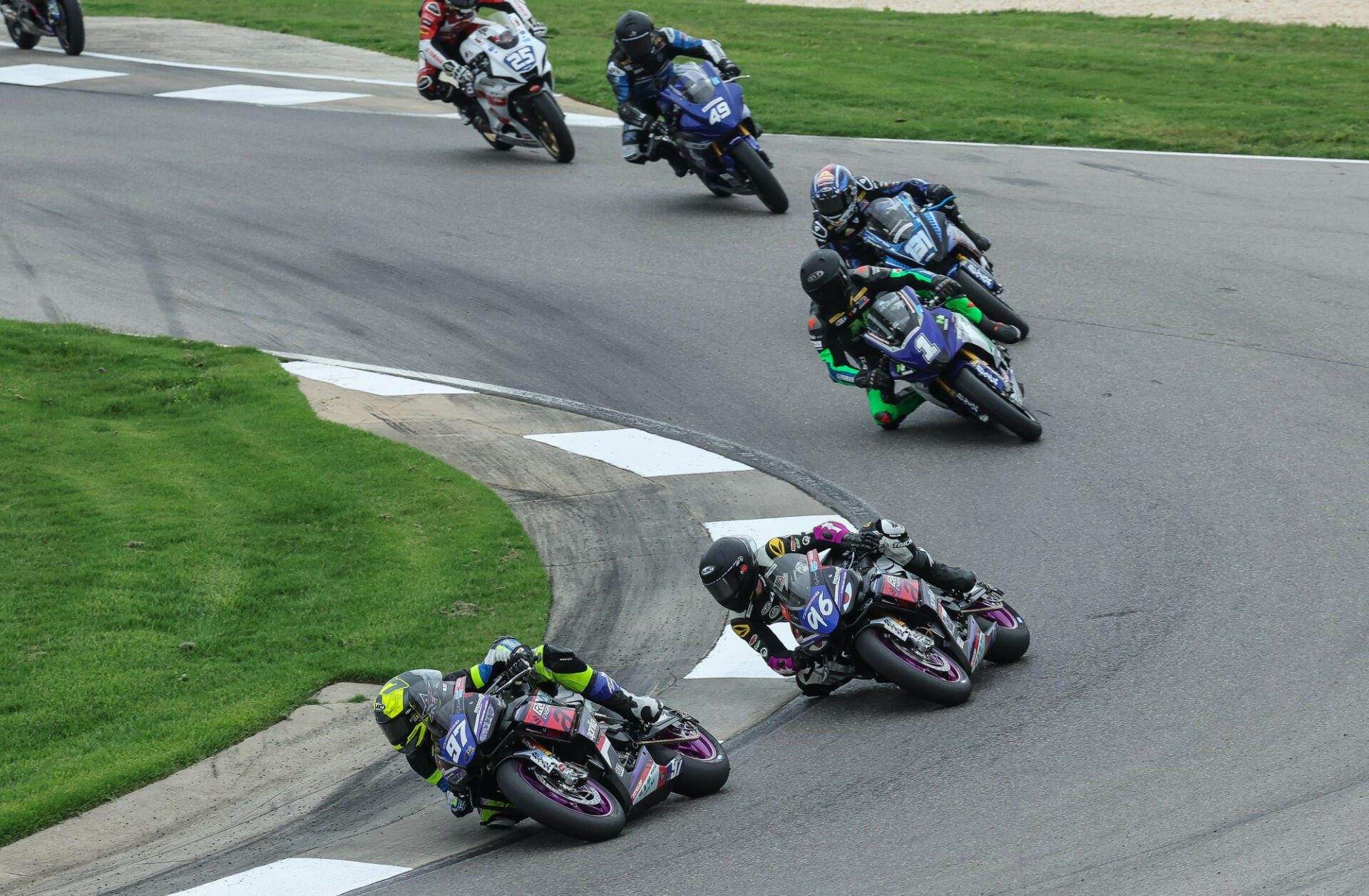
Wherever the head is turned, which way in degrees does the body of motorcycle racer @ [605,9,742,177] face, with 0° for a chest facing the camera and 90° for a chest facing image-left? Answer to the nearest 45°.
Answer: approximately 0°

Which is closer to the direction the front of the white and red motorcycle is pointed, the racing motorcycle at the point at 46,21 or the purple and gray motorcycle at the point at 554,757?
the purple and gray motorcycle

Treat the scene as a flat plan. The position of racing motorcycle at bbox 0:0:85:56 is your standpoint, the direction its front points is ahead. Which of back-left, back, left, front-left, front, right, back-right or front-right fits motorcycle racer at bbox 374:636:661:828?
front-right

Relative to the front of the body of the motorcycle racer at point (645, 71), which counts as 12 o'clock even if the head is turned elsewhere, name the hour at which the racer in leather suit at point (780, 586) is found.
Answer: The racer in leather suit is roughly at 12 o'clock from the motorcycle racer.

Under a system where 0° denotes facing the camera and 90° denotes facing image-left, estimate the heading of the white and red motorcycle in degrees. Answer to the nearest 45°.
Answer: approximately 315°

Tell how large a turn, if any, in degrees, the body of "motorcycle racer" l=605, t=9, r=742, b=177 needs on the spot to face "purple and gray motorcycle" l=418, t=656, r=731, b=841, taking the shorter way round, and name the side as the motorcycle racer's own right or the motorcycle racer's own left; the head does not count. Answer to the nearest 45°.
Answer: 0° — they already face it

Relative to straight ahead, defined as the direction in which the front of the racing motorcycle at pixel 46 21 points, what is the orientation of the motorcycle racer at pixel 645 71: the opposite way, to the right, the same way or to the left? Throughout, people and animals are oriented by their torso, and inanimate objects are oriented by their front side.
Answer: to the right

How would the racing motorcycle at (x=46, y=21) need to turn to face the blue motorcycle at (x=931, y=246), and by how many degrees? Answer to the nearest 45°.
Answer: approximately 45° to its right

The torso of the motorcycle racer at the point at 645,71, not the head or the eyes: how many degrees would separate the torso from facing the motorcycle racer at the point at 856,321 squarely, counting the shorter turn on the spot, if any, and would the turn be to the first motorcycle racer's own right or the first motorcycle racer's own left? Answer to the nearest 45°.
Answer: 0° — they already face them

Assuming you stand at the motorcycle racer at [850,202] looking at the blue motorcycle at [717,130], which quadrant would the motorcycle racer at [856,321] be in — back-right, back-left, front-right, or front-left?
back-left

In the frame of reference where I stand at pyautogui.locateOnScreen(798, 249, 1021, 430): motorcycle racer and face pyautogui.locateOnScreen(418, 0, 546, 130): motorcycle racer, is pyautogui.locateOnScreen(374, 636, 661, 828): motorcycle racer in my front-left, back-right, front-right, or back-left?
back-left

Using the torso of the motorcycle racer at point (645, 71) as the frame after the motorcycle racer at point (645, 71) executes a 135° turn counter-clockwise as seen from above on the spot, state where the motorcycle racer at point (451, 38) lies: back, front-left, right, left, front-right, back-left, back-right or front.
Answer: left

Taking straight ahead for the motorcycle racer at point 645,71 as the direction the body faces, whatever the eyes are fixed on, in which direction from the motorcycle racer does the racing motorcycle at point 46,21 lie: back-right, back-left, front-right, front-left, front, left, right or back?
back-right
